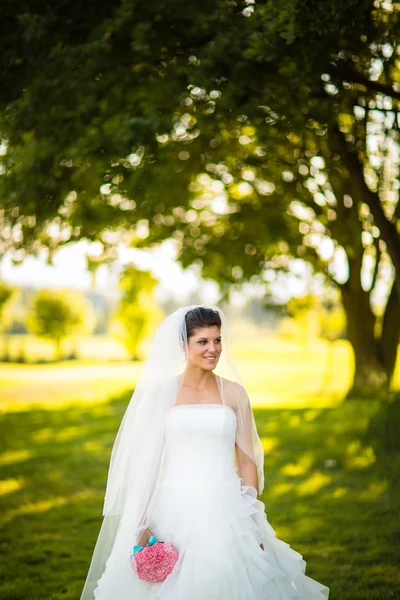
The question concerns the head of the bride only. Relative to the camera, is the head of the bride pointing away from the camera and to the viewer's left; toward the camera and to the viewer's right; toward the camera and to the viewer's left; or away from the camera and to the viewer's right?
toward the camera and to the viewer's right

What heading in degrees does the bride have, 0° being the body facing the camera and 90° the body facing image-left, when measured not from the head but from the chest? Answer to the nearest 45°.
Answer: approximately 0°
